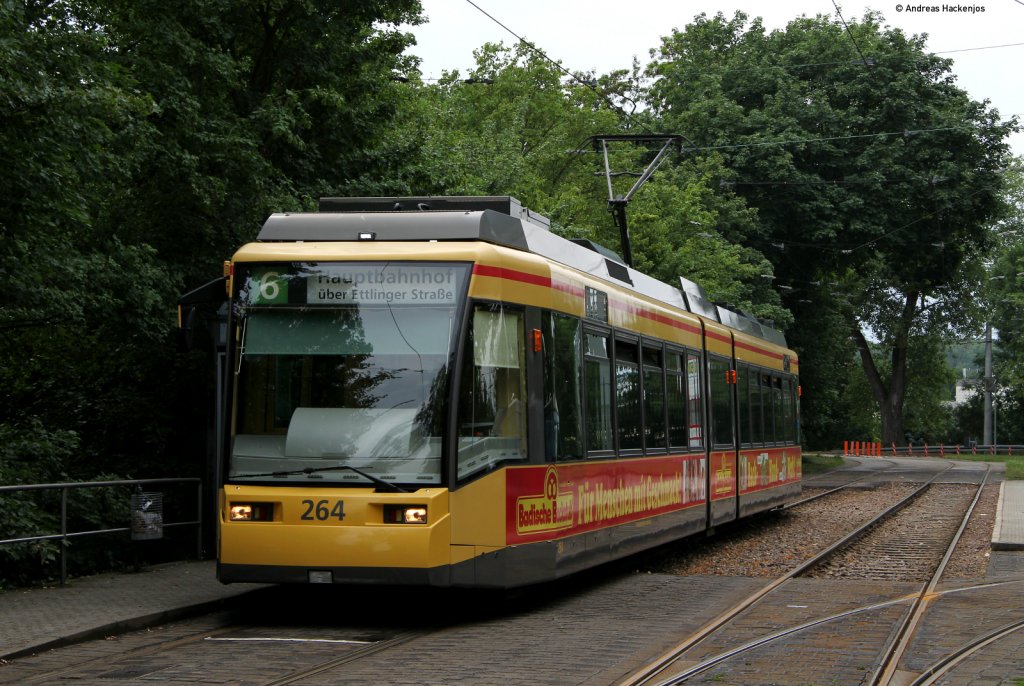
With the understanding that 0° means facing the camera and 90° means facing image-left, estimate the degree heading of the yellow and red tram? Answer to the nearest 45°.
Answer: approximately 45°

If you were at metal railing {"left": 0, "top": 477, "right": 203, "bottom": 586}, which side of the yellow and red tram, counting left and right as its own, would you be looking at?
front

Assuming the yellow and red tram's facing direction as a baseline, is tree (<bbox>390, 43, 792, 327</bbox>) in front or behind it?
behind

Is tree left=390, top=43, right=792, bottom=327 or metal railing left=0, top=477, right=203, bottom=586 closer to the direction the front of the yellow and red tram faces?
the metal railing

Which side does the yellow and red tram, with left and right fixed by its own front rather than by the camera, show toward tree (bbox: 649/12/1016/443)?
back
